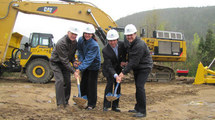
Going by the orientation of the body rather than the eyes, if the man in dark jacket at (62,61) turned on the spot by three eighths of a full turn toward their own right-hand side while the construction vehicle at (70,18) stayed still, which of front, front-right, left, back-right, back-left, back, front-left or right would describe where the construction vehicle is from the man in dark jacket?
right

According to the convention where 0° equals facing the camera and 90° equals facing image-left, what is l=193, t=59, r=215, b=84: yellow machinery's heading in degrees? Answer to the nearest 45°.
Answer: approximately 90°

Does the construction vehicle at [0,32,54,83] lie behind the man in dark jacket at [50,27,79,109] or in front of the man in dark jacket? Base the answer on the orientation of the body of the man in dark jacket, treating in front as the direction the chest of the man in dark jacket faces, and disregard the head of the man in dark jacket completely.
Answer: behind

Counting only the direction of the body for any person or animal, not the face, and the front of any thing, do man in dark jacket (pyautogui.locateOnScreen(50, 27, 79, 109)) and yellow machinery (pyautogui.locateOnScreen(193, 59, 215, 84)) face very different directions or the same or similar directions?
very different directions

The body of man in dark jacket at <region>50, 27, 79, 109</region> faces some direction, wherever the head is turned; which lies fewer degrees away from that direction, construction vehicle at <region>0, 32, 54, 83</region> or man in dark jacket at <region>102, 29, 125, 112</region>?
the man in dark jacket
